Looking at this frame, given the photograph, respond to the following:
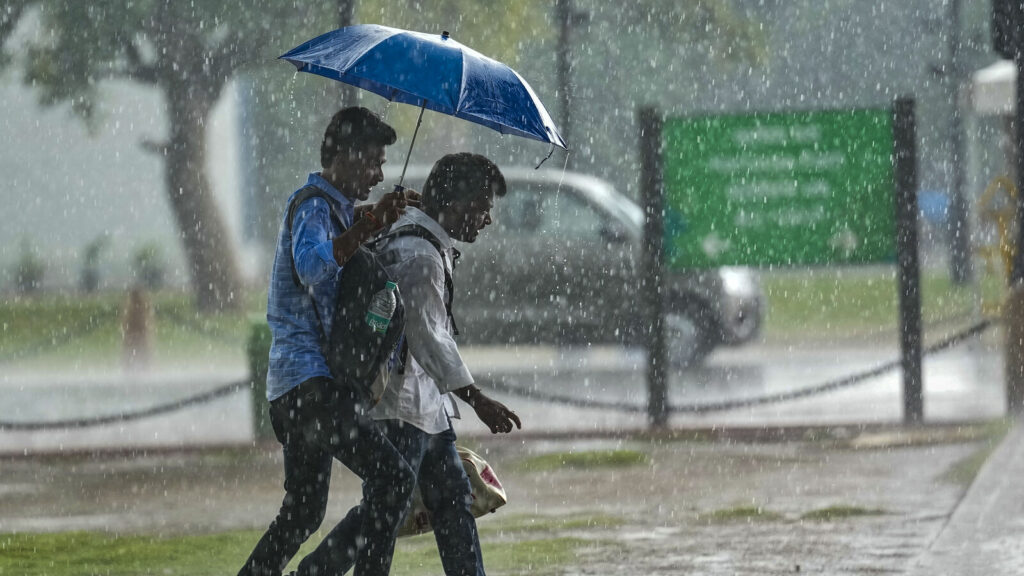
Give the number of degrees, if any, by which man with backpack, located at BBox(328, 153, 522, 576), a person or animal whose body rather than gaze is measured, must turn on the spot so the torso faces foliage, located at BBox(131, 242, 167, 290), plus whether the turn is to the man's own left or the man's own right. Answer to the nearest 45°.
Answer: approximately 90° to the man's own left

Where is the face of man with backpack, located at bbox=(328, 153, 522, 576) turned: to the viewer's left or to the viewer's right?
to the viewer's right

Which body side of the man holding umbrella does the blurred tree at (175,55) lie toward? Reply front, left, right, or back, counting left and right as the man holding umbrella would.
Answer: left

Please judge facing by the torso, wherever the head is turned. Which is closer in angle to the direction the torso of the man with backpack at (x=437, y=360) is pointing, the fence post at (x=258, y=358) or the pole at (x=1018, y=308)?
the pole

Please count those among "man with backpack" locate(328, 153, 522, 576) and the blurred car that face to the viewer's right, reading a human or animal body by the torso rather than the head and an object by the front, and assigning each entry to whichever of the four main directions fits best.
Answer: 2

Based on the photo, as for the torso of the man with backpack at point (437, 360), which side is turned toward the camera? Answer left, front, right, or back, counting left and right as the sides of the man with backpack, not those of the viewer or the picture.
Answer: right

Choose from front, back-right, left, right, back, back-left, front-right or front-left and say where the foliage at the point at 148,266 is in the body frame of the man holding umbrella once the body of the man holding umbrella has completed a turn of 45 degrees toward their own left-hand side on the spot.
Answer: front-left

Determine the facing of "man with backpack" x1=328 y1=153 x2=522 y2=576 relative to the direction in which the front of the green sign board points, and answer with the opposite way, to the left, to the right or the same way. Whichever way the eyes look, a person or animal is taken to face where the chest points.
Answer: to the left

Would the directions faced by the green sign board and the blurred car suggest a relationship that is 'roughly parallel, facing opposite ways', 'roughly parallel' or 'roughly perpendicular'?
roughly perpendicular

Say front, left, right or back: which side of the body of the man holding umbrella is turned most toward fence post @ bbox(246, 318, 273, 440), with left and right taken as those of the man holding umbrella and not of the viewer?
left

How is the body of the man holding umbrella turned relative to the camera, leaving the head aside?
to the viewer's right

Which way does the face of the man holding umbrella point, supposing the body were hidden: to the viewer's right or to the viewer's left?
to the viewer's right

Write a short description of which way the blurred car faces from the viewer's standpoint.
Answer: facing to the right of the viewer
